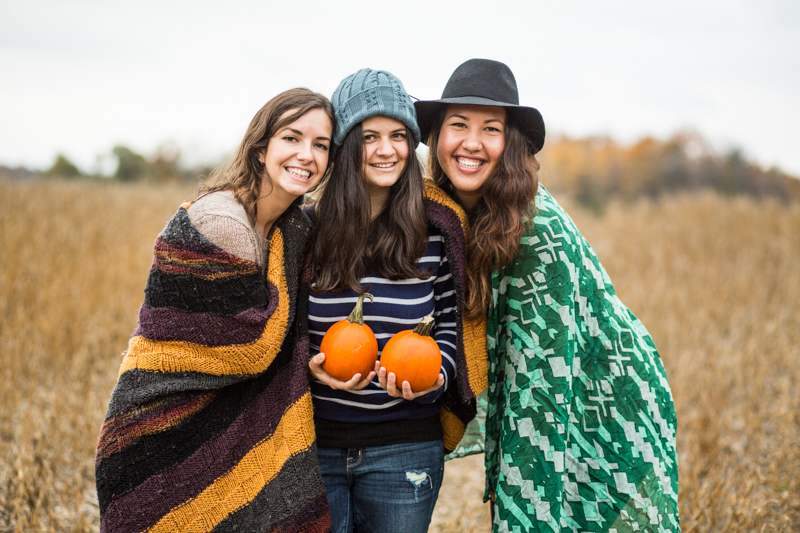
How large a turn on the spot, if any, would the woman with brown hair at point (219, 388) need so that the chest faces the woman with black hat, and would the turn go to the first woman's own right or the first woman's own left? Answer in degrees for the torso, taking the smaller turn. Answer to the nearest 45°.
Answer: approximately 45° to the first woman's own left
